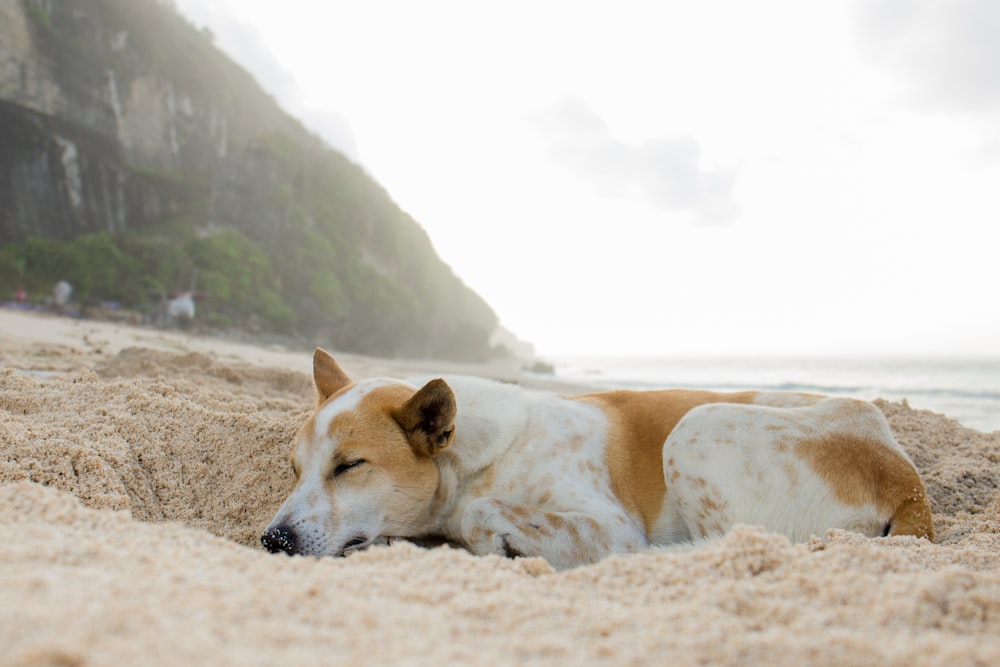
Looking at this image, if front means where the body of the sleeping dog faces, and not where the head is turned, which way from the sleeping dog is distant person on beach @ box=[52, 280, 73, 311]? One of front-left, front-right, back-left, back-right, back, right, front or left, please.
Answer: front-right

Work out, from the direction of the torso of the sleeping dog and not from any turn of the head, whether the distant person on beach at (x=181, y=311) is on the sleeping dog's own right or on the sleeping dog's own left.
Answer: on the sleeping dog's own right

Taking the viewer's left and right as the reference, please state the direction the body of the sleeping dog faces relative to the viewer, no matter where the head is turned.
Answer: facing to the left of the viewer

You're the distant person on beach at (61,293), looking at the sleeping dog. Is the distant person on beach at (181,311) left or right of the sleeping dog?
left
